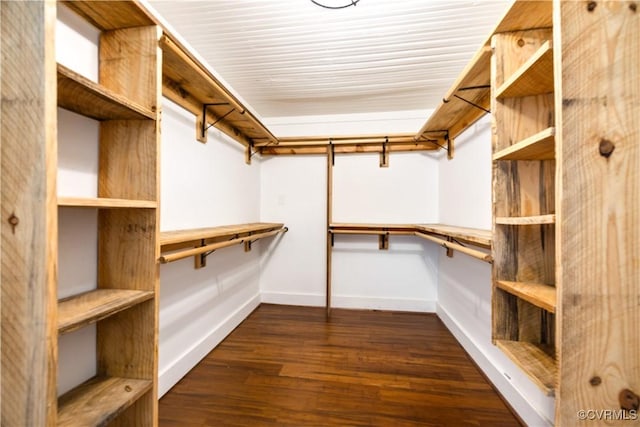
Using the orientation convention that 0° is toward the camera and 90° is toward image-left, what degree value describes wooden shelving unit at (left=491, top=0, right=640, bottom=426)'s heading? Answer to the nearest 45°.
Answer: approximately 45°

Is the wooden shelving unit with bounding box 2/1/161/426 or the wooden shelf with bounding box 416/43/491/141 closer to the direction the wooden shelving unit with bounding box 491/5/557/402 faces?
the wooden shelving unit

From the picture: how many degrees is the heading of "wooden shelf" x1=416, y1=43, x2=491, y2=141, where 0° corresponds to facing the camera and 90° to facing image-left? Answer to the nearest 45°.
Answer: approximately 90°

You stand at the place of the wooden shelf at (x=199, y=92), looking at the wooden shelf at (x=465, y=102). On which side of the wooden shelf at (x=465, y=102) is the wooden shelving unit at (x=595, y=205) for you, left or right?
right

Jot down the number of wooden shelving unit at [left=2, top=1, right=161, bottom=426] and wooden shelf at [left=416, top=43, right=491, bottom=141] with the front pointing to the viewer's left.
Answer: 1

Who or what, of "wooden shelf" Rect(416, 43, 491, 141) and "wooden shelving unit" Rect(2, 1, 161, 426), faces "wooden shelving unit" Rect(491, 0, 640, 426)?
"wooden shelving unit" Rect(2, 1, 161, 426)

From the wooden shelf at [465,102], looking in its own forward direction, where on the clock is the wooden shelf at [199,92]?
the wooden shelf at [199,92] is roughly at 11 o'clock from the wooden shelf at [465,102].

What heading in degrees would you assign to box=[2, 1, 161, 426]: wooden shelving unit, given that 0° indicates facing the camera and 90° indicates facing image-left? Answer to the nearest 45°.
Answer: approximately 315°

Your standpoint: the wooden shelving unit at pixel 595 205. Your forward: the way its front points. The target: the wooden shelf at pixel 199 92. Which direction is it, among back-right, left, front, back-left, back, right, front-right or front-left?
front-right

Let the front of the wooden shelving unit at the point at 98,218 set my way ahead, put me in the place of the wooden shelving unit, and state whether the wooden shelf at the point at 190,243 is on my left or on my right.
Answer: on my left
